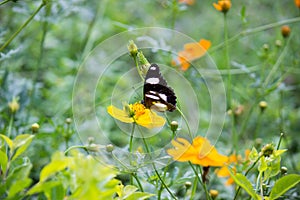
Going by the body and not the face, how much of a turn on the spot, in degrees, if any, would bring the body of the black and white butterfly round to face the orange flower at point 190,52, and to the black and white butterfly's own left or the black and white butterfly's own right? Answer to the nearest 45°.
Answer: approximately 90° to the black and white butterfly's own right
